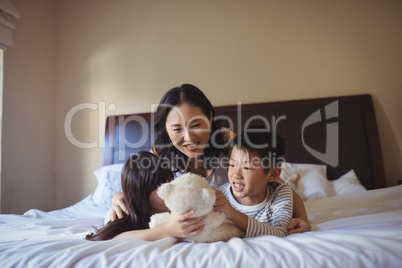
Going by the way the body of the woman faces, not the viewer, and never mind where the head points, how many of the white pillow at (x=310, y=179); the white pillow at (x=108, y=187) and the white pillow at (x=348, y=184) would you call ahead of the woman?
0

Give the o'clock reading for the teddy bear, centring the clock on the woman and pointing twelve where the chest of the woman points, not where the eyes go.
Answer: The teddy bear is roughly at 12 o'clock from the woman.

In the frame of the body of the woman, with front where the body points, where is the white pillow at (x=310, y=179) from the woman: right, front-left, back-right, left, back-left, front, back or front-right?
back-left

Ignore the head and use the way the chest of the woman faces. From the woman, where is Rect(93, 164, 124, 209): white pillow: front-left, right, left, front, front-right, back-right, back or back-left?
back-right

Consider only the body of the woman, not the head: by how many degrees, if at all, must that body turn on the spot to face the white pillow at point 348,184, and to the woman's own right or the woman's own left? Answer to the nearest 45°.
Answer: approximately 135° to the woman's own left

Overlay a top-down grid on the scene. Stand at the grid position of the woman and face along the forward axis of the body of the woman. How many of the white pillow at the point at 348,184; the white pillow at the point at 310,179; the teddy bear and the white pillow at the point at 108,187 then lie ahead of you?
1

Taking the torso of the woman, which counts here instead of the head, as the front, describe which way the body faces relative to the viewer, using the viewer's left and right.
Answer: facing the viewer

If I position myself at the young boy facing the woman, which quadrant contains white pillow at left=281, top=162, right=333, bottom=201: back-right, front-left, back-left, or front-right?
front-right
